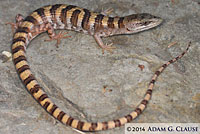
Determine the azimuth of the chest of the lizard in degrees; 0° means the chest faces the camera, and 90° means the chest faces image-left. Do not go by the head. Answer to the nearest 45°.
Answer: approximately 270°
